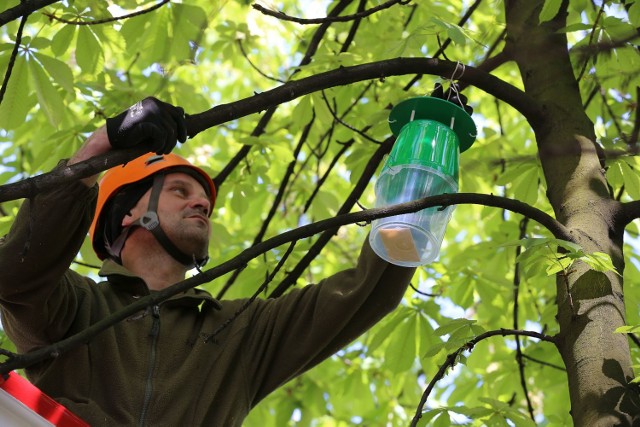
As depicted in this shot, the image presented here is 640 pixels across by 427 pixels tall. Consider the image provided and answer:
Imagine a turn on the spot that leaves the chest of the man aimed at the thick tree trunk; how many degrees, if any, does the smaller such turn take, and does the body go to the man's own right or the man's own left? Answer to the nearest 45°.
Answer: approximately 45° to the man's own left

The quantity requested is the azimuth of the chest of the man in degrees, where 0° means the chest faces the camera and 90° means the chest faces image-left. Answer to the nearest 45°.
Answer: approximately 0°

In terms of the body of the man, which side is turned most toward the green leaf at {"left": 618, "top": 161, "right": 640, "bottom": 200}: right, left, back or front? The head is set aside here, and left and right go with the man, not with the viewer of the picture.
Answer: left

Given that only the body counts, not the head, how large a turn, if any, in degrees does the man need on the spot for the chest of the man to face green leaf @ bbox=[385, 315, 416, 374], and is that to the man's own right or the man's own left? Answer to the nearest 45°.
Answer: approximately 135° to the man's own left

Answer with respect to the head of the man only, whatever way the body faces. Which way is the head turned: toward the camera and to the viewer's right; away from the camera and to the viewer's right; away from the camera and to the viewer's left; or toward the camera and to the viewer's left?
toward the camera and to the viewer's right
